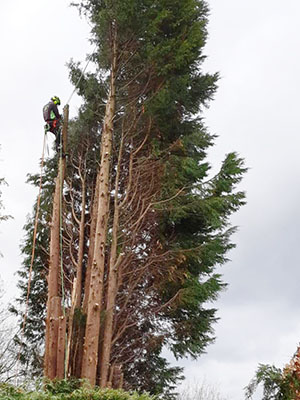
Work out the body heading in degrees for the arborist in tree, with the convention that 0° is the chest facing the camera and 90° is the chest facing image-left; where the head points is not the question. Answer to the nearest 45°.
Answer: approximately 270°
